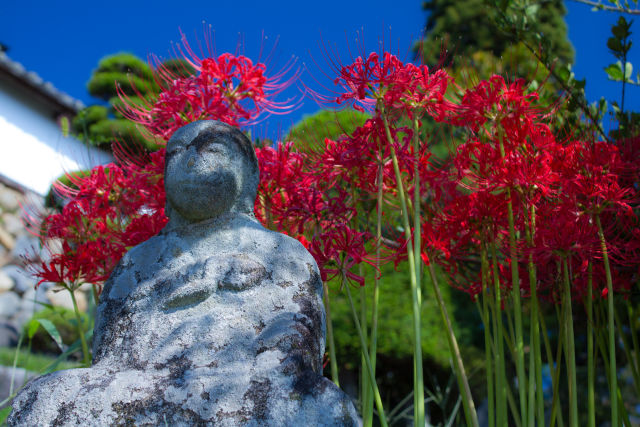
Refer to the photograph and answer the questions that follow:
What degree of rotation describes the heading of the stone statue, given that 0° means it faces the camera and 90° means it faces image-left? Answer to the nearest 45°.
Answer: approximately 45°

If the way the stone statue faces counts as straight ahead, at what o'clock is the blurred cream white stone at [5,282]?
The blurred cream white stone is roughly at 4 o'clock from the stone statue.

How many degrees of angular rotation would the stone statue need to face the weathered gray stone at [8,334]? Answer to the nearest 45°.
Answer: approximately 135° to its right

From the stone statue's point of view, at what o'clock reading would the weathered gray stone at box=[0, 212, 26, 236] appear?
The weathered gray stone is roughly at 4 o'clock from the stone statue.

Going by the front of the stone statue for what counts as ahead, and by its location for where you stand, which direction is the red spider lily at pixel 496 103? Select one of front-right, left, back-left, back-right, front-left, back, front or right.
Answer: back-left

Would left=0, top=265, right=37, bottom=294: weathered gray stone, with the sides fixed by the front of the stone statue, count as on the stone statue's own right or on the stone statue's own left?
on the stone statue's own right
